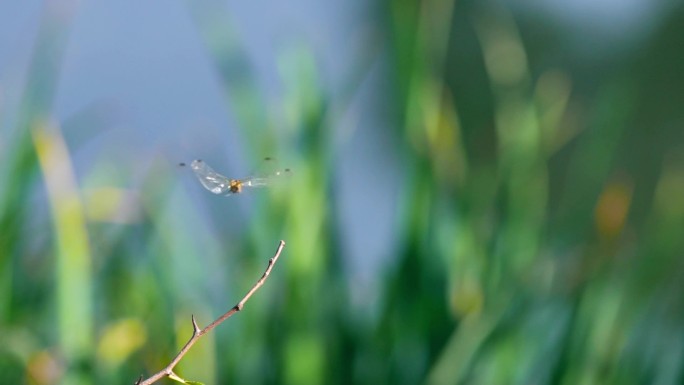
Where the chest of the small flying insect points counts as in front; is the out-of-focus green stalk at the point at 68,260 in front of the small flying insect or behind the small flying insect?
behind

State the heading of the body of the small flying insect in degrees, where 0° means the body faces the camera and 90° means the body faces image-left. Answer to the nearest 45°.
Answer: approximately 0°
